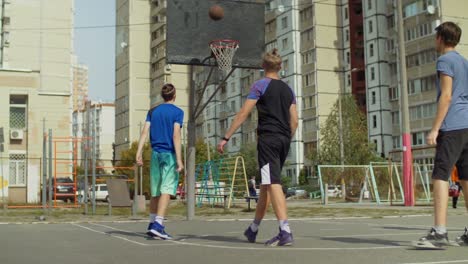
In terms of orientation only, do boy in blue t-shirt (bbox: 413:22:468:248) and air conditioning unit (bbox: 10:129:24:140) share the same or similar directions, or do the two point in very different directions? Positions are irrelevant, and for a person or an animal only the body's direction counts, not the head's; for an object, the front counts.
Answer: very different directions

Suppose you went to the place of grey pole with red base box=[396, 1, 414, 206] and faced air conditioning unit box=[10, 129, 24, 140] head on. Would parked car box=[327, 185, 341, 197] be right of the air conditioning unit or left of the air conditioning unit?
right

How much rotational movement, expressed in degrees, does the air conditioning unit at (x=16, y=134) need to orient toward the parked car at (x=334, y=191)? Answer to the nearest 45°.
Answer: approximately 45° to its left

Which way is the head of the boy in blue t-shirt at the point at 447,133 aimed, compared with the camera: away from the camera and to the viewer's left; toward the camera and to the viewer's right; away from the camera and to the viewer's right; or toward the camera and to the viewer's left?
away from the camera and to the viewer's left

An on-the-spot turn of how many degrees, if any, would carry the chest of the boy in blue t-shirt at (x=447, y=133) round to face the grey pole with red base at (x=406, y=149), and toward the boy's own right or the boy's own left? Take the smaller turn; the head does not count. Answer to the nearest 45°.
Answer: approximately 45° to the boy's own right

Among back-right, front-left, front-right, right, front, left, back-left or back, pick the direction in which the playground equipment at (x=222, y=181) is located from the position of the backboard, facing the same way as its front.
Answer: back

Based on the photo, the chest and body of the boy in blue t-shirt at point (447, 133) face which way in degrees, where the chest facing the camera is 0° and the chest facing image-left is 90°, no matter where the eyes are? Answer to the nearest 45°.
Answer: approximately 135°

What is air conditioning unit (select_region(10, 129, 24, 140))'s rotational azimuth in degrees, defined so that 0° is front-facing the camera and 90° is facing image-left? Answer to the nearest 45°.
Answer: approximately 0°

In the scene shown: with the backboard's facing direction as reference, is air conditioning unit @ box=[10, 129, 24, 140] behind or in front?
behind

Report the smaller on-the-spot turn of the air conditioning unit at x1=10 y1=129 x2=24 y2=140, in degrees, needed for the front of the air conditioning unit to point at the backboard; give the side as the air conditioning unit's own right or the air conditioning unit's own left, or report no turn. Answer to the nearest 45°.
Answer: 0° — it already faces it

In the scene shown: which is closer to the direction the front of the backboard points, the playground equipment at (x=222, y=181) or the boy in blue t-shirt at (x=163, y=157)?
the boy in blue t-shirt

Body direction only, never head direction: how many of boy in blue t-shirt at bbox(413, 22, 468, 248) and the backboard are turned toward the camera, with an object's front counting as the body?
1
